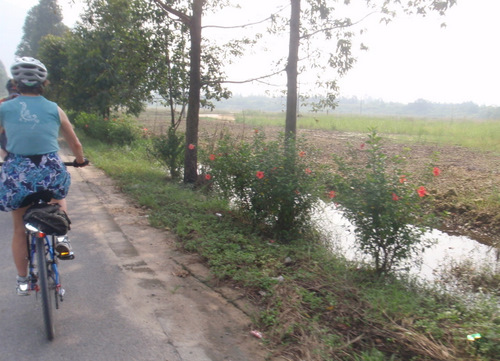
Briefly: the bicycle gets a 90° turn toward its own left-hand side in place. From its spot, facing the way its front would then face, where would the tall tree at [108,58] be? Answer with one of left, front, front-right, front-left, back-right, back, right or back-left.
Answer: right

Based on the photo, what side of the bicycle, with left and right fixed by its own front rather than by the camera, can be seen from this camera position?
back

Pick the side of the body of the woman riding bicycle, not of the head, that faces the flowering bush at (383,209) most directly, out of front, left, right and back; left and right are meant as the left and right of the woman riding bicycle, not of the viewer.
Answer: right

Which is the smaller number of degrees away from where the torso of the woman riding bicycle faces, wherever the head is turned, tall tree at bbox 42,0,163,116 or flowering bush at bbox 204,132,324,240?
the tall tree

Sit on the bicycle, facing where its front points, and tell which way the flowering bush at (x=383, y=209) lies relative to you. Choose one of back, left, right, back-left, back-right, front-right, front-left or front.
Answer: right

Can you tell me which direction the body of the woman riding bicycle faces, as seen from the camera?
away from the camera

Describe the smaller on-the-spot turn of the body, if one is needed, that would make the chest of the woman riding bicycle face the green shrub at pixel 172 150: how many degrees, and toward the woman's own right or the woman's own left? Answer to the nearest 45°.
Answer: approximately 45° to the woman's own right

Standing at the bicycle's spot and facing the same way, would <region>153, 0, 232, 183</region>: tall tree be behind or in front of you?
in front

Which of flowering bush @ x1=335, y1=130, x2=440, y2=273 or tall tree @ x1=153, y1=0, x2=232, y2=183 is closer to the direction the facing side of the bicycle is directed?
the tall tree

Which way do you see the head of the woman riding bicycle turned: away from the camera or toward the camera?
away from the camera
